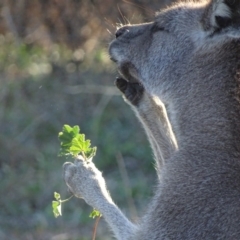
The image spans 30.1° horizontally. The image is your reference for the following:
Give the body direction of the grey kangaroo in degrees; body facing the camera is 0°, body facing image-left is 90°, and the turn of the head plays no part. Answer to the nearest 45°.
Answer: approximately 90°
